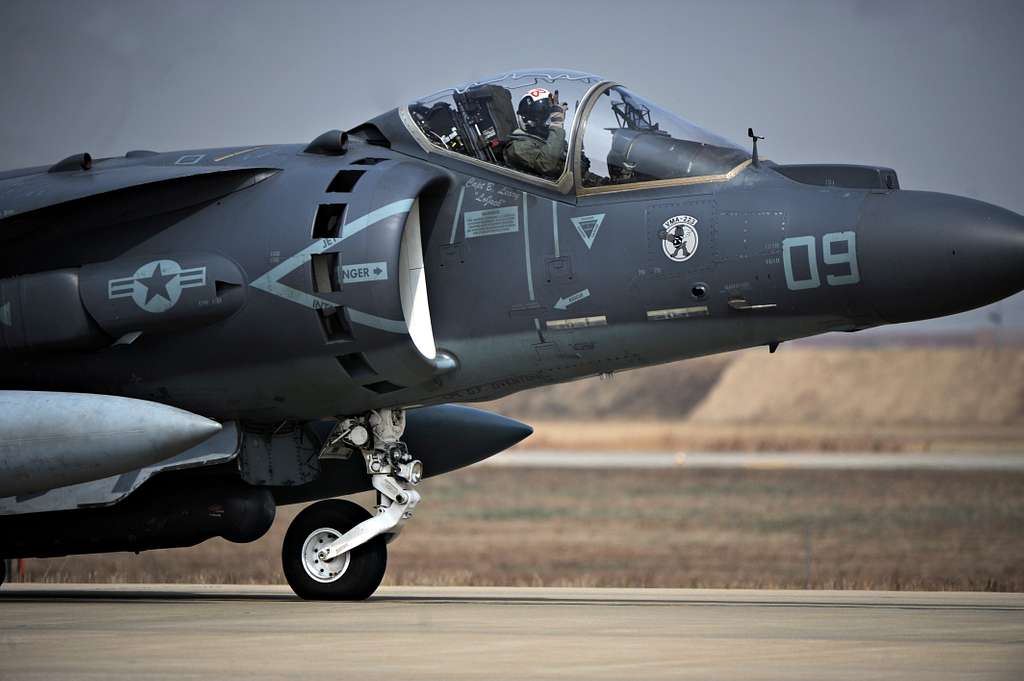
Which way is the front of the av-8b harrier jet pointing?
to the viewer's right
